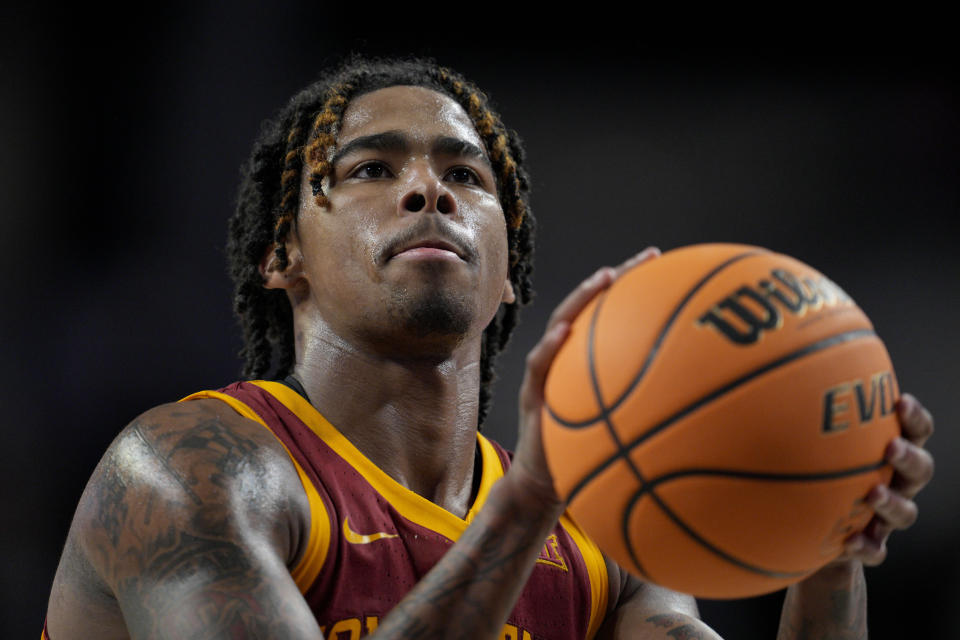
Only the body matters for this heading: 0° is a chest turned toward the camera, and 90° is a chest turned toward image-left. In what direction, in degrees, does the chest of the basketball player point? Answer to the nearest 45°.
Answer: approximately 315°
